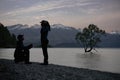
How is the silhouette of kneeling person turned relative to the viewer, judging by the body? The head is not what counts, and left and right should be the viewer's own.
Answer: facing to the right of the viewer
